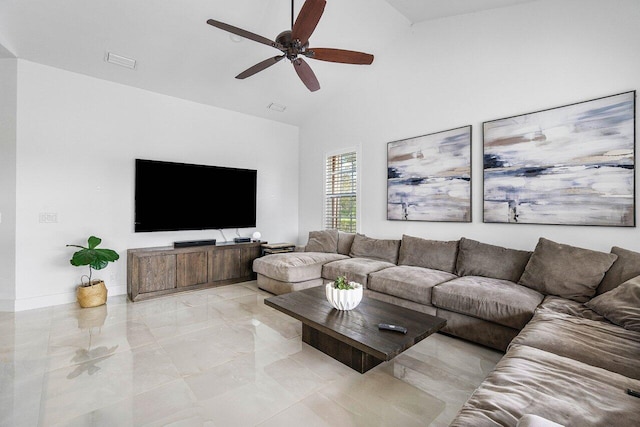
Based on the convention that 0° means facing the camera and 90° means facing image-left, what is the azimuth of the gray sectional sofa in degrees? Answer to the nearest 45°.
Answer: approximately 45°

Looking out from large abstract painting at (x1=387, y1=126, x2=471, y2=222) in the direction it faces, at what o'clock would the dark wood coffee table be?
The dark wood coffee table is roughly at 11 o'clock from the large abstract painting.
